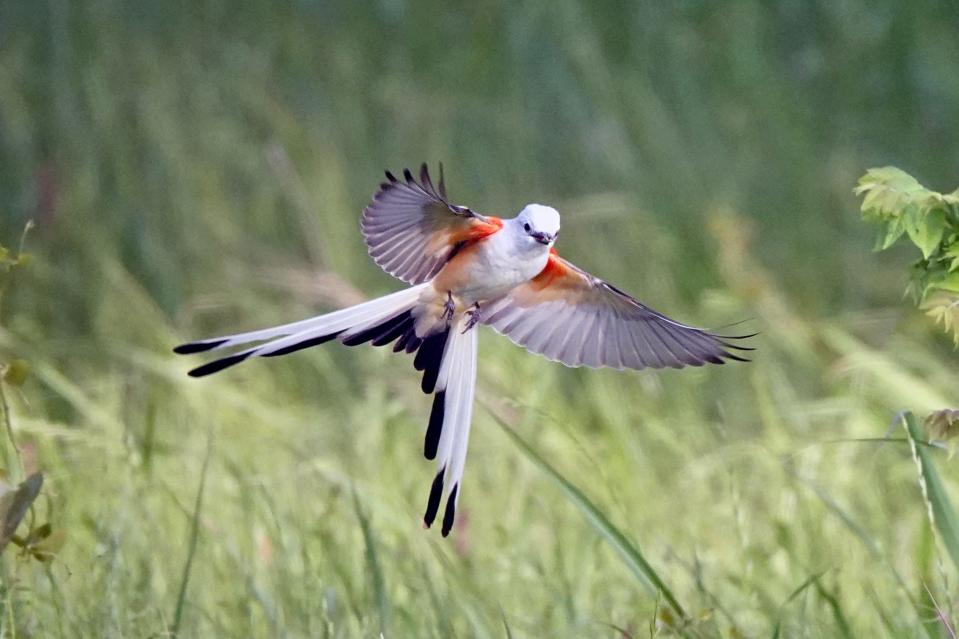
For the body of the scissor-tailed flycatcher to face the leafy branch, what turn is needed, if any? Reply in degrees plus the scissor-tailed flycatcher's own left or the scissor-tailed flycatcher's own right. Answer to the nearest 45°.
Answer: approximately 45° to the scissor-tailed flycatcher's own left

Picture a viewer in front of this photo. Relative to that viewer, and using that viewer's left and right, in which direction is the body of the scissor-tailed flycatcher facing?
facing the viewer and to the right of the viewer
